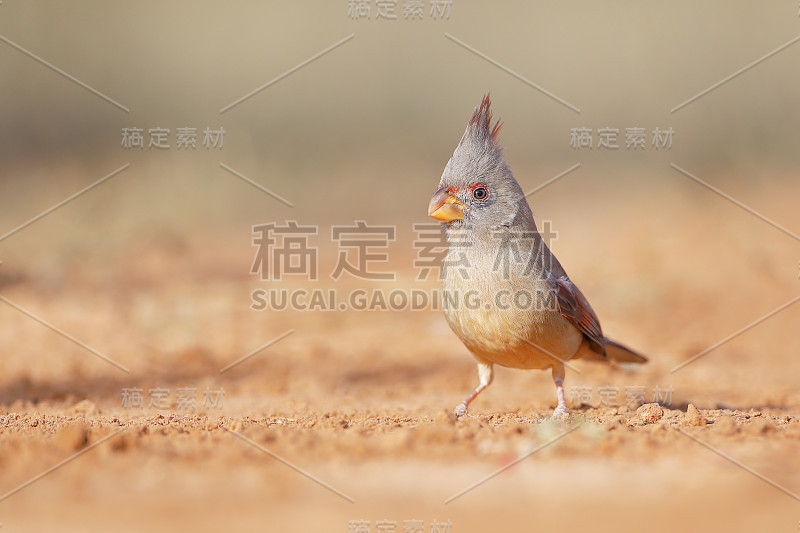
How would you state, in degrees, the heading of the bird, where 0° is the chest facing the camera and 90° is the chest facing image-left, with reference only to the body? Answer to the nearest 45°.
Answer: approximately 45°
